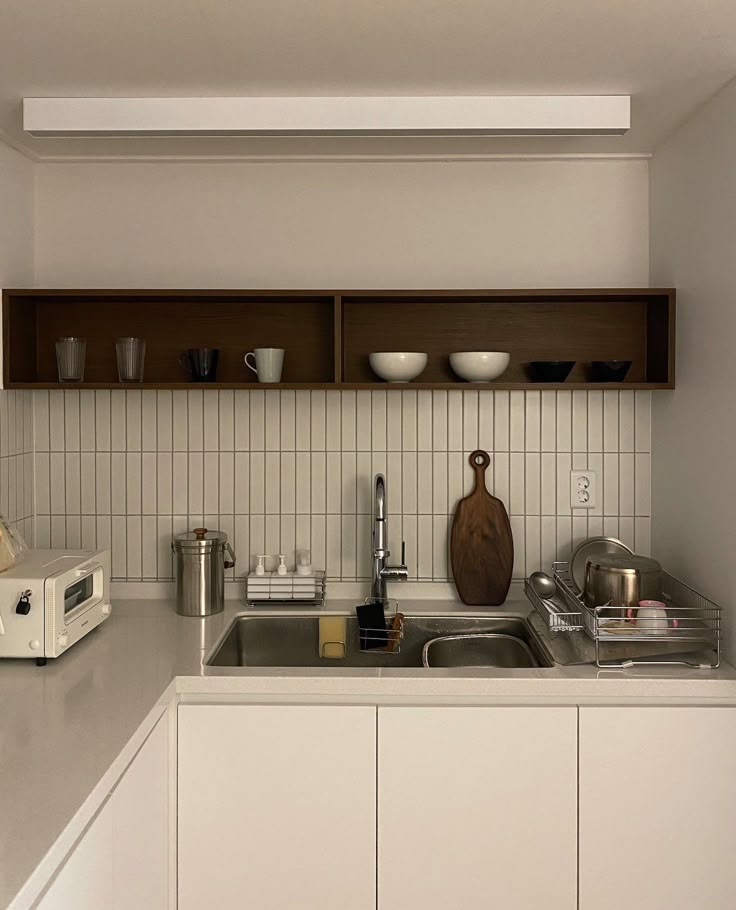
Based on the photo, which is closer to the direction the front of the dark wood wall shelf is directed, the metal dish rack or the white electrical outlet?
the metal dish rack

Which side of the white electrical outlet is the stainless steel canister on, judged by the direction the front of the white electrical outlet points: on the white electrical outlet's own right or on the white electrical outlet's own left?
on the white electrical outlet's own right

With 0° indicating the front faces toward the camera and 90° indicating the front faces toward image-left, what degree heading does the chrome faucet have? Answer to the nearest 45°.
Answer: approximately 0°

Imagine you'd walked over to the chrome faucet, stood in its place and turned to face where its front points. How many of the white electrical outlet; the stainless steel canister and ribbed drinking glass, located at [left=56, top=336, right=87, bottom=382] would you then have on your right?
2

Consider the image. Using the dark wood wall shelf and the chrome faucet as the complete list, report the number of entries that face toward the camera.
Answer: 2

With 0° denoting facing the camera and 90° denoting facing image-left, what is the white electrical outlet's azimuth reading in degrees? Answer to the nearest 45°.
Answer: approximately 0°

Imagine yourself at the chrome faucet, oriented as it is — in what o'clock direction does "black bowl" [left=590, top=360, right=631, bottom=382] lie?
The black bowl is roughly at 9 o'clock from the chrome faucet.
